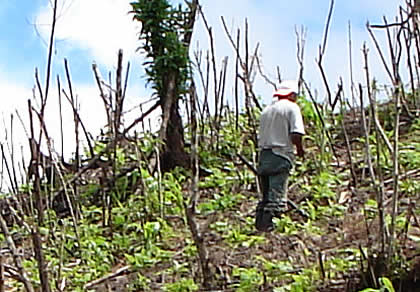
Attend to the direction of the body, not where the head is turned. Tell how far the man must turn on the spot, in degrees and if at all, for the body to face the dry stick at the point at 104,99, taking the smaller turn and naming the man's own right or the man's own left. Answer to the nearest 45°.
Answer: approximately 90° to the man's own left

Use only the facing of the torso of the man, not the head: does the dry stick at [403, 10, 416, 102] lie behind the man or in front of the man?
in front

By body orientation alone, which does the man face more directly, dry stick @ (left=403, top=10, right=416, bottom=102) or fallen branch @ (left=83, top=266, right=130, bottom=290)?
the dry stick

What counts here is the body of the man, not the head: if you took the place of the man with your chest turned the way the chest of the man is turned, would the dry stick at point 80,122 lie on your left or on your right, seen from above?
on your left

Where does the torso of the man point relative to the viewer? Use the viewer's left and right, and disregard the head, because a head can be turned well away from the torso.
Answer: facing away from the viewer and to the right of the viewer

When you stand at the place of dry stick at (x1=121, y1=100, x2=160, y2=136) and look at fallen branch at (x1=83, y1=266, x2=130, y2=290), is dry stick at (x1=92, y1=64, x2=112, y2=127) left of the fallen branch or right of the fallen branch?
right

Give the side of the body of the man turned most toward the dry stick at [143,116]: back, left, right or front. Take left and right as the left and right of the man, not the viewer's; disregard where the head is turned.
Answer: left

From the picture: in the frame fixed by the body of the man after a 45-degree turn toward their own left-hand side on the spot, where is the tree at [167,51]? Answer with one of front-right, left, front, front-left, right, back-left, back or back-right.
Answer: front-left

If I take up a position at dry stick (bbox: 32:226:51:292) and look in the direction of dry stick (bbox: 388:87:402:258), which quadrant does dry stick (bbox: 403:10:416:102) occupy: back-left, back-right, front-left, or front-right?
front-left
